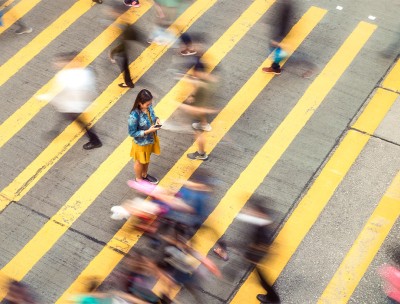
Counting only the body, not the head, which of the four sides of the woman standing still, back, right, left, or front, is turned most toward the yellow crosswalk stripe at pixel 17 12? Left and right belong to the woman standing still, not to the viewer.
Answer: back

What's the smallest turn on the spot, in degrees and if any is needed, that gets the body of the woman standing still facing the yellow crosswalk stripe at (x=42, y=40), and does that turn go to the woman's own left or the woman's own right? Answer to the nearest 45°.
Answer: approximately 180°

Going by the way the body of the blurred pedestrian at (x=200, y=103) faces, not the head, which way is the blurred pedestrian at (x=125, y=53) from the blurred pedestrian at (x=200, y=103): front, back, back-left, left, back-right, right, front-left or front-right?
front-right

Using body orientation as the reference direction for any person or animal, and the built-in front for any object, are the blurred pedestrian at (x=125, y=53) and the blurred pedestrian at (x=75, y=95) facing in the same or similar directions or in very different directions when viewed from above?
same or similar directions

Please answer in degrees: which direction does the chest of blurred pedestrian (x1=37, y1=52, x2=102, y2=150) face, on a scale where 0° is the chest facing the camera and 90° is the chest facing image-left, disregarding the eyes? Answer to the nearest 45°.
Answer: approximately 90°

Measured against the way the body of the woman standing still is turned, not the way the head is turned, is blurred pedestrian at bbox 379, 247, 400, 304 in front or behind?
in front

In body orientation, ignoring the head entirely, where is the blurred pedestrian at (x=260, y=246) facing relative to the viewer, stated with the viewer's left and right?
facing to the left of the viewer

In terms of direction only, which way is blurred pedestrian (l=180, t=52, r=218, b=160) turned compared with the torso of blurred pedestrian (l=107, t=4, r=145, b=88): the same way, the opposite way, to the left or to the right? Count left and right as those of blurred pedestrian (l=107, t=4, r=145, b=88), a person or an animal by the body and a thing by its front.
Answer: the same way

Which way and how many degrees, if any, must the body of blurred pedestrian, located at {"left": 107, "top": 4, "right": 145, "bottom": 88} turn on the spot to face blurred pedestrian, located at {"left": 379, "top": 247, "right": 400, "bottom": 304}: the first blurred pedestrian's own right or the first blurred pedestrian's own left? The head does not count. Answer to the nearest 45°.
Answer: approximately 135° to the first blurred pedestrian's own left

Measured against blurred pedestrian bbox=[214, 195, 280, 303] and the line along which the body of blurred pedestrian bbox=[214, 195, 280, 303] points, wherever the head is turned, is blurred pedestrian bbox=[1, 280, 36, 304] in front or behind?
in front

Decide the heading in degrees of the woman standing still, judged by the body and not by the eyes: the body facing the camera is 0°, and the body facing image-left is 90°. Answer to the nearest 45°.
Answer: approximately 315°

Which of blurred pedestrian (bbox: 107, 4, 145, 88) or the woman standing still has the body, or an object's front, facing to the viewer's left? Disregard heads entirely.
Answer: the blurred pedestrian

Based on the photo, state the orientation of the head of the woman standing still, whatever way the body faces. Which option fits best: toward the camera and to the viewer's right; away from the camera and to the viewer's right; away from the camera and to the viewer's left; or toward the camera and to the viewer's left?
toward the camera and to the viewer's right

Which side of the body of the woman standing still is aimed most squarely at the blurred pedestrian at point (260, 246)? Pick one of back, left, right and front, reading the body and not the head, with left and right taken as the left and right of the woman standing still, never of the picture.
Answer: front
